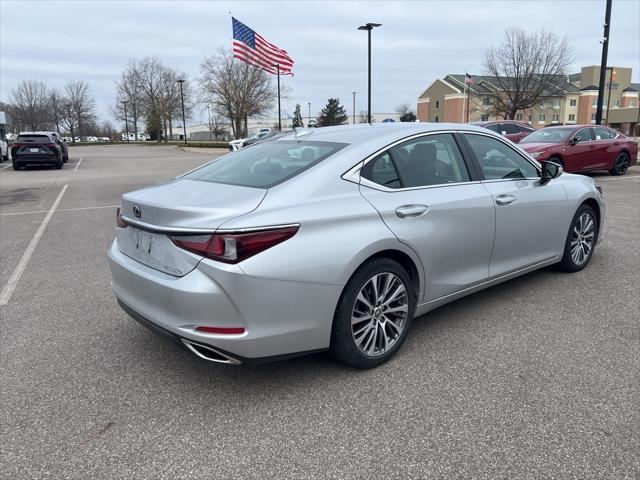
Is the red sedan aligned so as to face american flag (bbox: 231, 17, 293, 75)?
no

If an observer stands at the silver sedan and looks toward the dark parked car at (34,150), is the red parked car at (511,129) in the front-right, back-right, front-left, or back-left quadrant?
front-right

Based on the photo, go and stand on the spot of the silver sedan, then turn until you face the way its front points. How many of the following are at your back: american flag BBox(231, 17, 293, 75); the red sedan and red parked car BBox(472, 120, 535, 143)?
0

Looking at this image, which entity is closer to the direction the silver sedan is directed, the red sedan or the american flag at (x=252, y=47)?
the red sedan

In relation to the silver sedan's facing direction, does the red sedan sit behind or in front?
in front

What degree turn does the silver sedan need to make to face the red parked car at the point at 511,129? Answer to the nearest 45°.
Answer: approximately 45° to its left

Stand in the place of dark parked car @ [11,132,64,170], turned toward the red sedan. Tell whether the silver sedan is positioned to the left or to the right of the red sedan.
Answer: right

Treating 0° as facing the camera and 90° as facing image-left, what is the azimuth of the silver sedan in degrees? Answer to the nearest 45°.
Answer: approximately 225°

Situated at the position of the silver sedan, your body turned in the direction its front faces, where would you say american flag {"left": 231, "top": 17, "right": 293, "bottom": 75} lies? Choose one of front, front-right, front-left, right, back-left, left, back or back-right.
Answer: front-left

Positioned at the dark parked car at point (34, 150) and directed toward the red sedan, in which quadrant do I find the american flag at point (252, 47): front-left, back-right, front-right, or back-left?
front-left

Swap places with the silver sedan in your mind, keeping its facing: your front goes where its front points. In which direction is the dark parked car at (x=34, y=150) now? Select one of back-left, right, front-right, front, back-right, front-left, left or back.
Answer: left

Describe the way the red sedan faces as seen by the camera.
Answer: facing the viewer and to the left of the viewer

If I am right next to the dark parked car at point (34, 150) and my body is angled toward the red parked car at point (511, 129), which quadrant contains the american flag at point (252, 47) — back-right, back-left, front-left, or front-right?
front-left

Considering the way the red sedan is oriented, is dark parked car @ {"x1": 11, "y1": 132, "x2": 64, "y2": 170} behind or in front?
in front

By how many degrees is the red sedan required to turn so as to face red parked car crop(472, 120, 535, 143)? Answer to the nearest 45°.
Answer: approximately 90° to its right

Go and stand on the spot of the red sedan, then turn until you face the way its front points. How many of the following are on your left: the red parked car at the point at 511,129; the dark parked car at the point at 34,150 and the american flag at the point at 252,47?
0

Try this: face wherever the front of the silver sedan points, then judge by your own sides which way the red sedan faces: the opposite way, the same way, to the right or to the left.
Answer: the opposite way
